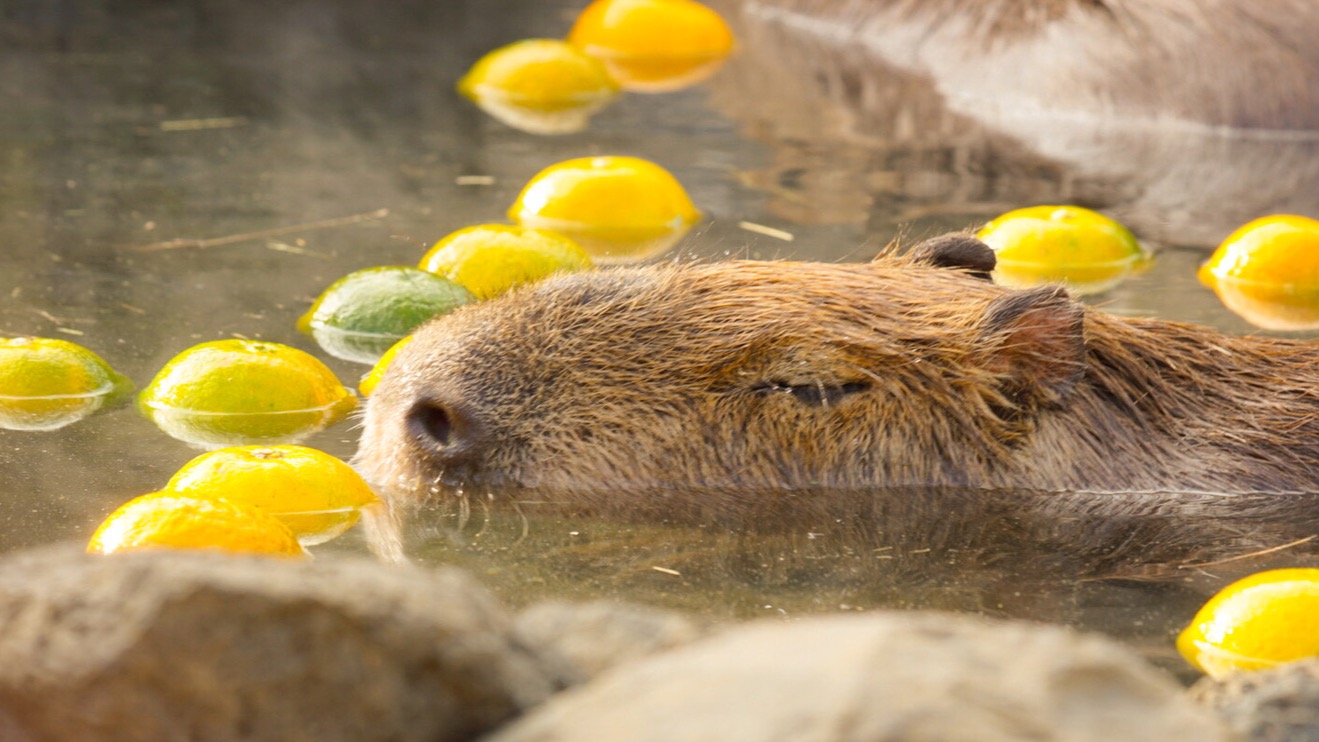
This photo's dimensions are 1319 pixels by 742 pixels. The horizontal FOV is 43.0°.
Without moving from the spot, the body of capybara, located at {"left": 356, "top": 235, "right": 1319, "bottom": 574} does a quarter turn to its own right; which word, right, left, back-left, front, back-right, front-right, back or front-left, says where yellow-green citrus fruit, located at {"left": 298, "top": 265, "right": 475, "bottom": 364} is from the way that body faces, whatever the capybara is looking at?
front-left

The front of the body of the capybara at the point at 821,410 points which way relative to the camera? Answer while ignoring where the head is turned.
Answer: to the viewer's left

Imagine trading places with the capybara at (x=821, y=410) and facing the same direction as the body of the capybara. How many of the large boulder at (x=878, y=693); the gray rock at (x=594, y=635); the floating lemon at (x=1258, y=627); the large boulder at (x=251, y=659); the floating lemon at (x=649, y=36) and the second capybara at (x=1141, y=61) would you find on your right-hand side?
2

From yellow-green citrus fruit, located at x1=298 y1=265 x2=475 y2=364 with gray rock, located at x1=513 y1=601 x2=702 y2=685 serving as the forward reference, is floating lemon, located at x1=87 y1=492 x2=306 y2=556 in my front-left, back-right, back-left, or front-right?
front-right

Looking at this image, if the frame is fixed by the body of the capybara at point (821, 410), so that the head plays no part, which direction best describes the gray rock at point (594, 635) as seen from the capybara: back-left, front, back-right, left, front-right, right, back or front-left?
left

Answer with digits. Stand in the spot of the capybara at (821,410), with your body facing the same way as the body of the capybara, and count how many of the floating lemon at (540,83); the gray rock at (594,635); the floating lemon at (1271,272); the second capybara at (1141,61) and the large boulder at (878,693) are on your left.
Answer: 2

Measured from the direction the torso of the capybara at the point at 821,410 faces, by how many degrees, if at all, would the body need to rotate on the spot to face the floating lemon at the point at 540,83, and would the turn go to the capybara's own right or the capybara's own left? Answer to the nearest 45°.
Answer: approximately 90° to the capybara's own right

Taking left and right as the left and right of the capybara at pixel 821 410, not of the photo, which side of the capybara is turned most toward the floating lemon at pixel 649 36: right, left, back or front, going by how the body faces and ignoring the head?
right

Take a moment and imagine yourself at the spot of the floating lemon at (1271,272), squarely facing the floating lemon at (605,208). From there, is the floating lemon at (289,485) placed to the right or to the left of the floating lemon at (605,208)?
left

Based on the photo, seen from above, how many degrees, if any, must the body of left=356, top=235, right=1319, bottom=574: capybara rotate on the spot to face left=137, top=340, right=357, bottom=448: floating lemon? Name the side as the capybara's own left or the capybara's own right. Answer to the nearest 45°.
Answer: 0° — it already faces it

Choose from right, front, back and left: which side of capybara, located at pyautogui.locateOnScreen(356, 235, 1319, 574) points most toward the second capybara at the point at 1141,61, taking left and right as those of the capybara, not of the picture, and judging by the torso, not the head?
right

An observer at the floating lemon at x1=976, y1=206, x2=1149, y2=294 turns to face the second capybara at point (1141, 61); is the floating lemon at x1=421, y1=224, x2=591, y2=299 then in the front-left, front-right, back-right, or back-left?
back-left

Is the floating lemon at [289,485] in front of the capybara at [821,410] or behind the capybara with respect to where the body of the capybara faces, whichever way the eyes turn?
in front

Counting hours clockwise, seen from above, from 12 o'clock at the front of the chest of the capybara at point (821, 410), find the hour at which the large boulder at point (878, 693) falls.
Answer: The large boulder is roughly at 9 o'clock from the capybara.

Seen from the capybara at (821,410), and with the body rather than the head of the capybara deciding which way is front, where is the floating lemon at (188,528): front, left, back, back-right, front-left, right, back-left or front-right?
front-left

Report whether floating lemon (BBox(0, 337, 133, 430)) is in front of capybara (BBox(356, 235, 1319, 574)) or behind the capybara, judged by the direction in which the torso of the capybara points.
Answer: in front
